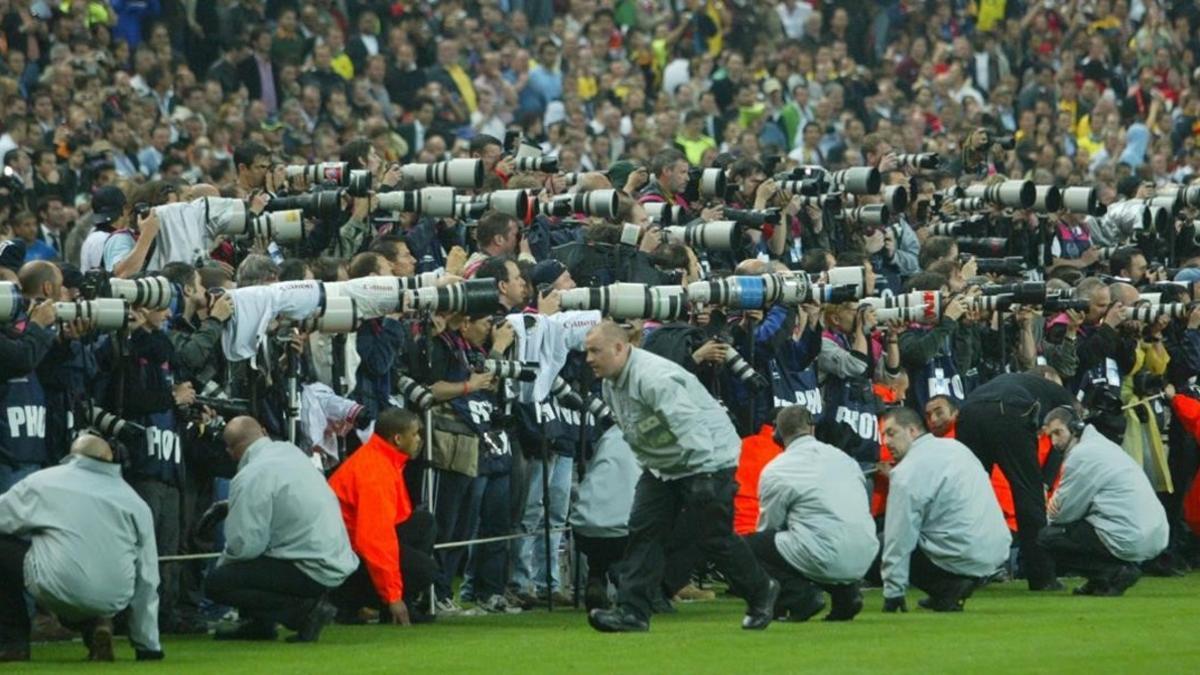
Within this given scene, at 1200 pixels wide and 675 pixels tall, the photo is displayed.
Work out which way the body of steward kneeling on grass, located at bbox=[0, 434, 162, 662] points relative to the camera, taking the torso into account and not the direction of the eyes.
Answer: away from the camera

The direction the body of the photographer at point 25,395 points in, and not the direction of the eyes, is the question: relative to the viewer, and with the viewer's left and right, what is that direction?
facing the viewer and to the right of the viewer

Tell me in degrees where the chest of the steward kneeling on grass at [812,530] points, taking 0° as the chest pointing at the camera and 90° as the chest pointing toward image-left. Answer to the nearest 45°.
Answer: approximately 135°
